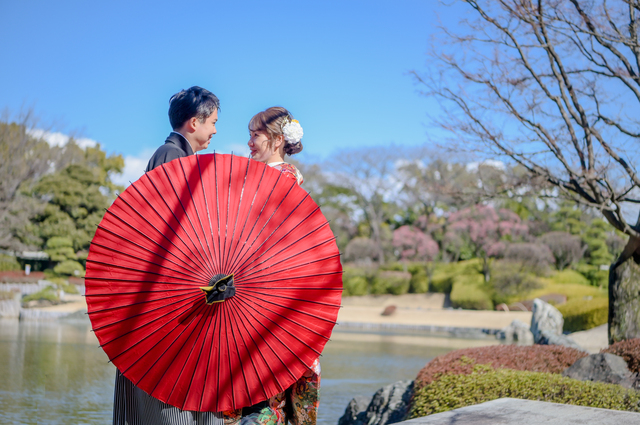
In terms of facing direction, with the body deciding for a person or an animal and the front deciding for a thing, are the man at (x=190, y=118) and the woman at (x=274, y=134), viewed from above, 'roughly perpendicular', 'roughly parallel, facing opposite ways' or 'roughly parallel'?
roughly parallel, facing opposite ways

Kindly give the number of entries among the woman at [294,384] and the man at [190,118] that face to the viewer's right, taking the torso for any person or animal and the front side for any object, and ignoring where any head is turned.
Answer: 1

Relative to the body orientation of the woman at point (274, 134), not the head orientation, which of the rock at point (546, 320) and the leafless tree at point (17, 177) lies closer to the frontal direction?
the leafless tree

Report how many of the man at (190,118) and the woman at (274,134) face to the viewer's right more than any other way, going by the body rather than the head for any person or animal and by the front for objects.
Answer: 1

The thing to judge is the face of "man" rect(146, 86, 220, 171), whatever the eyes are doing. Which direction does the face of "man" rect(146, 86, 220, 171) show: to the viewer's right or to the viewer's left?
to the viewer's right

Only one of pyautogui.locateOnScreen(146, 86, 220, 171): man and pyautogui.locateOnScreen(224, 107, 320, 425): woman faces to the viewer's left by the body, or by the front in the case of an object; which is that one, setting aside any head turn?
the woman

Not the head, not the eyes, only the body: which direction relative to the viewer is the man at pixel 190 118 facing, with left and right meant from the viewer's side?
facing to the right of the viewer

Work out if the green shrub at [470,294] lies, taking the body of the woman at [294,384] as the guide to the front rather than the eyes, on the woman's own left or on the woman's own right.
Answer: on the woman's own right

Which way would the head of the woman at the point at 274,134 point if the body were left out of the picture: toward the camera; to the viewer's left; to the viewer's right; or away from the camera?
to the viewer's left

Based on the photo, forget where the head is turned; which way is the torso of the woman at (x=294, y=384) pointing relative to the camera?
to the viewer's left

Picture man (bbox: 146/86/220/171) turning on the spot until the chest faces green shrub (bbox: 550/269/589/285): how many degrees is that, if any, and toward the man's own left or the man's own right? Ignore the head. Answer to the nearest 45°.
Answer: approximately 45° to the man's own left

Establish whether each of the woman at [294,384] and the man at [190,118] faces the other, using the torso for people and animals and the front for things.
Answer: yes

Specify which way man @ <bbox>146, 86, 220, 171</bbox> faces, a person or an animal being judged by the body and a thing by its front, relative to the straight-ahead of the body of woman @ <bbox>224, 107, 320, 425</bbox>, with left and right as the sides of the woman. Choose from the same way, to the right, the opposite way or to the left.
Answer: the opposite way

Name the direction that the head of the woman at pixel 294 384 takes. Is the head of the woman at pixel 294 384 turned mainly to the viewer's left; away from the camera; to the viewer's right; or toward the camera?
to the viewer's left

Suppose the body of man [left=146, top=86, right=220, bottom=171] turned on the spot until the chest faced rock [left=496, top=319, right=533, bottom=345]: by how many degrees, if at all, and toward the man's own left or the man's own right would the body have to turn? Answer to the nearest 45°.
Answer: approximately 45° to the man's own left
